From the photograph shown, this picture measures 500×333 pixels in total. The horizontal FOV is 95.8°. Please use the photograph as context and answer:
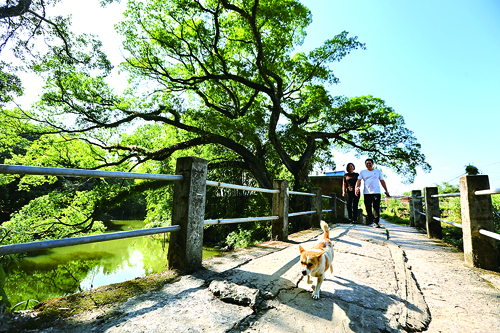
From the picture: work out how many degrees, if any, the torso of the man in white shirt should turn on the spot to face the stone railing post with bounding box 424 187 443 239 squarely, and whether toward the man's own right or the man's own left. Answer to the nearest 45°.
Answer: approximately 90° to the man's own left

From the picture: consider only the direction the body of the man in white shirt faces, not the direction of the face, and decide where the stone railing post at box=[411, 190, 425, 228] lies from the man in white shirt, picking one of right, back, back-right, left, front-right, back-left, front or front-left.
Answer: back-left

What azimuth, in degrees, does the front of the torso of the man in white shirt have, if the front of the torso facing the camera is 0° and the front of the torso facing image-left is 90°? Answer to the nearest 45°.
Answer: approximately 0°
